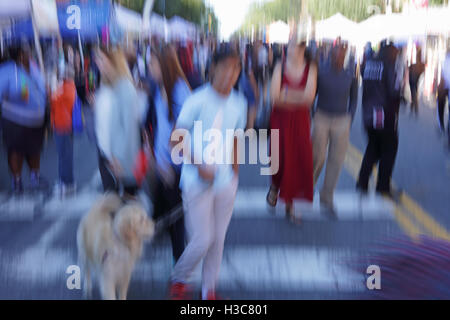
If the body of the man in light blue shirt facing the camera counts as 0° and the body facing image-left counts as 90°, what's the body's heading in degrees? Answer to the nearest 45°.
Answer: approximately 0°

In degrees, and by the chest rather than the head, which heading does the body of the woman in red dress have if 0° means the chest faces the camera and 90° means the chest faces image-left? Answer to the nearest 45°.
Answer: approximately 0°

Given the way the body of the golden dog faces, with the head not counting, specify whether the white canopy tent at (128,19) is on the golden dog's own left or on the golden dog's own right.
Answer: on the golden dog's own left

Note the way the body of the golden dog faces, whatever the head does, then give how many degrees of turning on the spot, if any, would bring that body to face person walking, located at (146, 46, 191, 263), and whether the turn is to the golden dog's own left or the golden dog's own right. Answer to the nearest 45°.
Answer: approximately 90° to the golden dog's own left

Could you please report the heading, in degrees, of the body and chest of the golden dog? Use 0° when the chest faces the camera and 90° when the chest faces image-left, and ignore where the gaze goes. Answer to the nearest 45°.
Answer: approximately 315°

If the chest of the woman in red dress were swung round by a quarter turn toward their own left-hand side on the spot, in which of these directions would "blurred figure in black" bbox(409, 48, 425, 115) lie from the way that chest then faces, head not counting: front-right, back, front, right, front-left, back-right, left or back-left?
front-left

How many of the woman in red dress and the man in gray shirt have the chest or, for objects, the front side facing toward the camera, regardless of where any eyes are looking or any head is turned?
2
